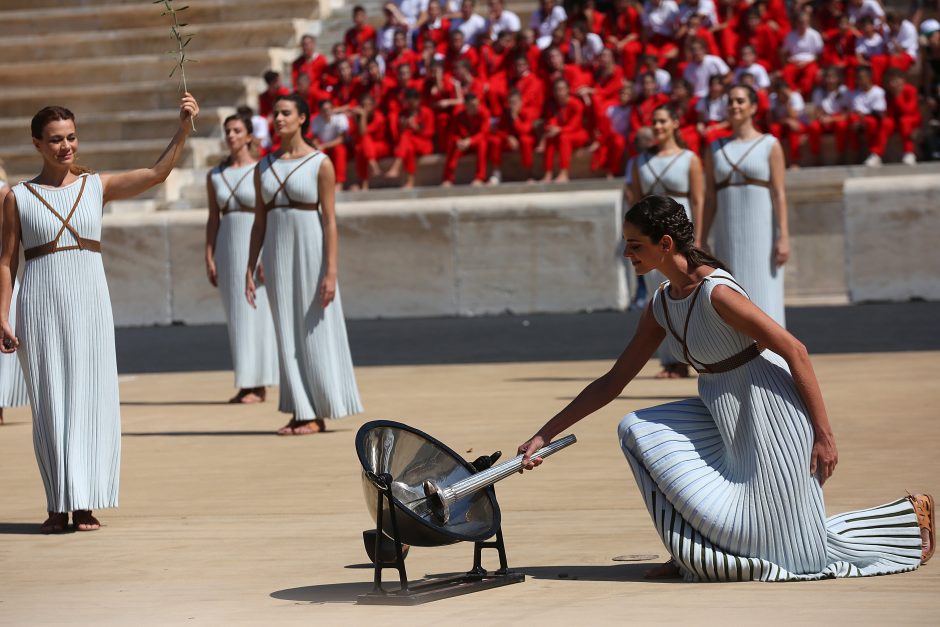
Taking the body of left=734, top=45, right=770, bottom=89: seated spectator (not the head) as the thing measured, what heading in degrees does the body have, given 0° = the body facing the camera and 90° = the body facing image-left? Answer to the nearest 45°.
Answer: approximately 0°

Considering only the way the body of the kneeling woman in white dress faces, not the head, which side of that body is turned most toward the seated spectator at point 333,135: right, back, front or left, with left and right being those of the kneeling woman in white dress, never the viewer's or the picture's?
right

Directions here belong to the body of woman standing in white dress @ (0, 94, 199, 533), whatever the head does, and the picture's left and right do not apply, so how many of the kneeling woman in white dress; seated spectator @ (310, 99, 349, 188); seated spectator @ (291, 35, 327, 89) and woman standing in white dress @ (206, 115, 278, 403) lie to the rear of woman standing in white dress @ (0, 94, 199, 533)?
3

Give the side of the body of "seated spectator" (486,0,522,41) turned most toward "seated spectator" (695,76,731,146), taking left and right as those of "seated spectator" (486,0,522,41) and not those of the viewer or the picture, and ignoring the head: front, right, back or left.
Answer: left

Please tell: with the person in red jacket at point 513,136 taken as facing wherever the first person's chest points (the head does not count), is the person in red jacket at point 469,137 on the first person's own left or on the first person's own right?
on the first person's own right

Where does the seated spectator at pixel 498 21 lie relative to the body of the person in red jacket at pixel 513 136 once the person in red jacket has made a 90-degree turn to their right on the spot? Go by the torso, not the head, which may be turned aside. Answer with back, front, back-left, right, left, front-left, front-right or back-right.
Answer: right

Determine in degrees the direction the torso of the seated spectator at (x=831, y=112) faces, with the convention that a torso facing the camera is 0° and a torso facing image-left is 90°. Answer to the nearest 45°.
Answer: approximately 0°

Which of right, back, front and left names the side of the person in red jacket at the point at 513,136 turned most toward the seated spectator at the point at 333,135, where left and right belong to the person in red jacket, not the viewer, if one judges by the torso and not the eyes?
right

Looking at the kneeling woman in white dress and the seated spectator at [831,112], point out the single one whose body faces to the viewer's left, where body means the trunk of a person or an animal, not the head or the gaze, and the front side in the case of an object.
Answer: the kneeling woman in white dress
